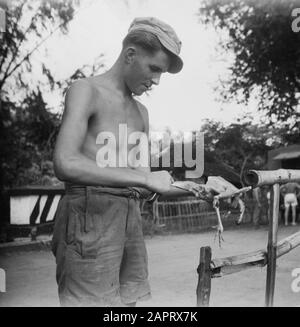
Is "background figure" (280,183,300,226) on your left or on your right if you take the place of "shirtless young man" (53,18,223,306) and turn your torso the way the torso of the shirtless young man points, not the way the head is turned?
on your left

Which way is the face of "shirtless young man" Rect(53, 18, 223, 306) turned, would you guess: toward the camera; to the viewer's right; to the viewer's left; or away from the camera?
to the viewer's right

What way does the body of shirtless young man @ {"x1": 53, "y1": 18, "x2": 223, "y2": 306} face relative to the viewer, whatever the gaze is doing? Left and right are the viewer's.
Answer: facing the viewer and to the right of the viewer

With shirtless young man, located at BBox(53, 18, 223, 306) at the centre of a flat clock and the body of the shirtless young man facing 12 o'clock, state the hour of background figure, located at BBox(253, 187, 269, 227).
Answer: The background figure is roughly at 8 o'clock from the shirtless young man.
